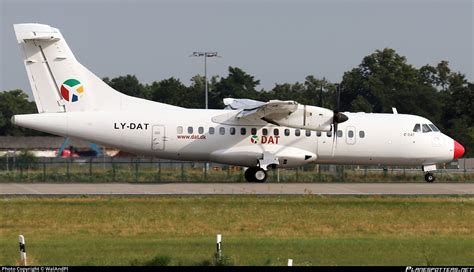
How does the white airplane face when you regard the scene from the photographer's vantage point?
facing to the right of the viewer

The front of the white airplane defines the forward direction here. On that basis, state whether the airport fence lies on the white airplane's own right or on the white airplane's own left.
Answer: on the white airplane's own left
